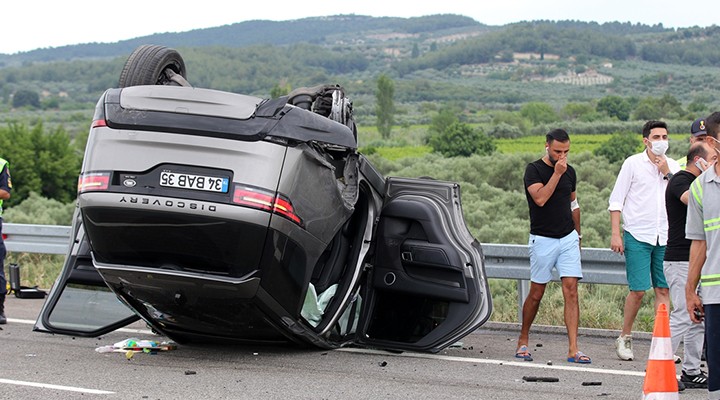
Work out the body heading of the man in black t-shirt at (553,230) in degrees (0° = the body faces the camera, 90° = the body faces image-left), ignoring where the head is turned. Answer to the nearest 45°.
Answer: approximately 315°

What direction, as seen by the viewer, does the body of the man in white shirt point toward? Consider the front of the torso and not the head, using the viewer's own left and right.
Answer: facing the viewer and to the right of the viewer

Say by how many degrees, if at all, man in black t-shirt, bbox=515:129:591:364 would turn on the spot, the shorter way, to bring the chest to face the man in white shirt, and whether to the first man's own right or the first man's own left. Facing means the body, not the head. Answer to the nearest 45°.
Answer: approximately 90° to the first man's own left

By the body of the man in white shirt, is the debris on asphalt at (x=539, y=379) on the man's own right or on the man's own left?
on the man's own right

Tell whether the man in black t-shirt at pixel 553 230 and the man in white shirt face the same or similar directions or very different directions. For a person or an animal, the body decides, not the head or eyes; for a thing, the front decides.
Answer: same or similar directions

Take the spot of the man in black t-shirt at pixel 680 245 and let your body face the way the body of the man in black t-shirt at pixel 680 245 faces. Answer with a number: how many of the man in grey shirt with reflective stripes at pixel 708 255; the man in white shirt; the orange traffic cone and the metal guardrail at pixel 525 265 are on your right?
2

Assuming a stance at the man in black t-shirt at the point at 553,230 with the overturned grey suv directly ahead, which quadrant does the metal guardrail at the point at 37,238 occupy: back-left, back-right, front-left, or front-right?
front-right

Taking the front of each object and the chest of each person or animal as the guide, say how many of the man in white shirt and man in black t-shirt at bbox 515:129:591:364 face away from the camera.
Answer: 0
